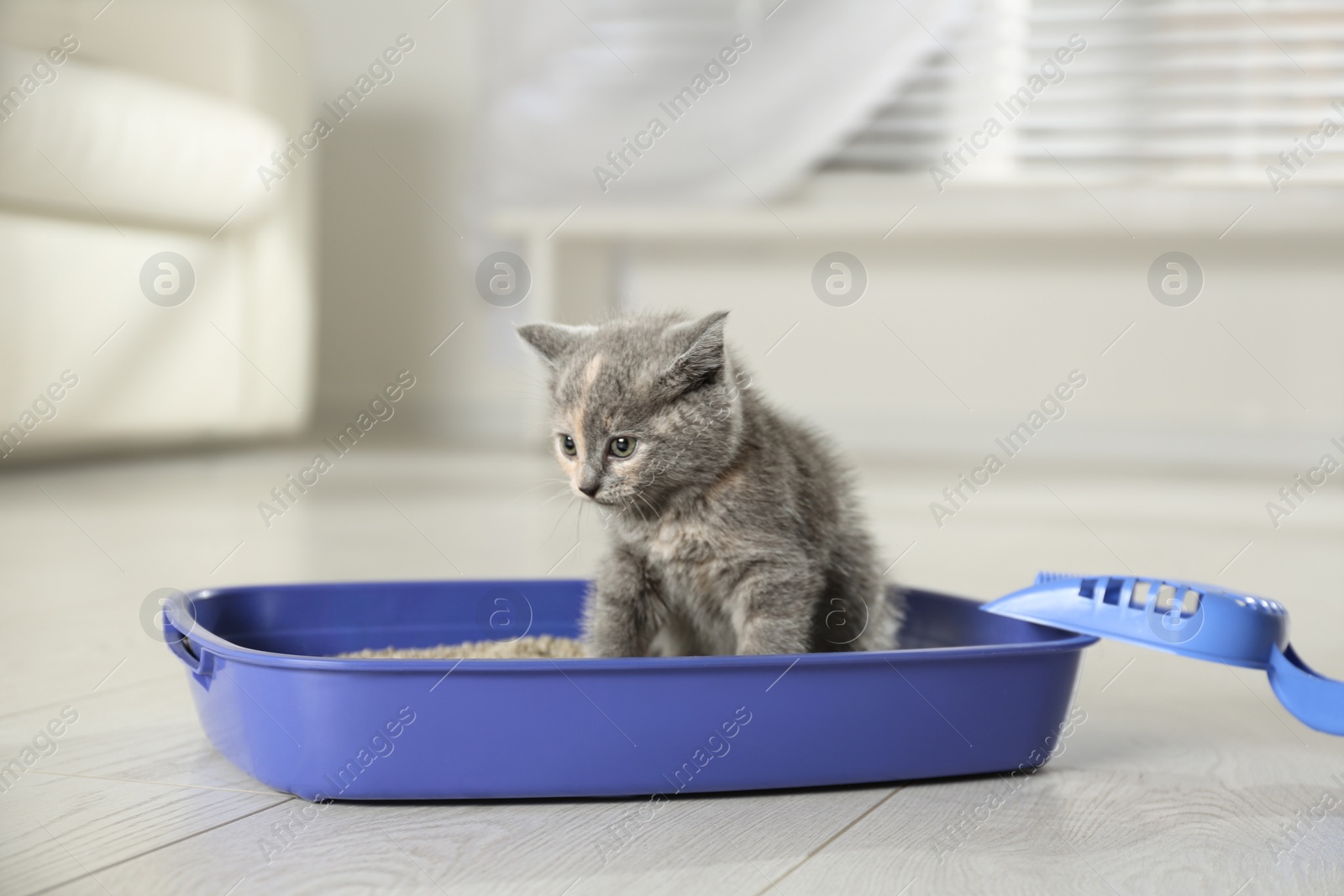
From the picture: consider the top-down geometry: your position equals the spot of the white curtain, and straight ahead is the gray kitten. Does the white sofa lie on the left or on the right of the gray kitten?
right

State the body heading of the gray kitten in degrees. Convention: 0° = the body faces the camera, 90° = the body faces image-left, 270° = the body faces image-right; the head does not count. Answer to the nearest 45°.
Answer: approximately 45°

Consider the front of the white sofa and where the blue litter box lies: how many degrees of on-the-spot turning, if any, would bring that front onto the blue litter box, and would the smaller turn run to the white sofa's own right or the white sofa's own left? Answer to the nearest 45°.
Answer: approximately 45° to the white sofa's own left

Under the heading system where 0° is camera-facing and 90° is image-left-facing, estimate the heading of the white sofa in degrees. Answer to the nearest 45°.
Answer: approximately 45°

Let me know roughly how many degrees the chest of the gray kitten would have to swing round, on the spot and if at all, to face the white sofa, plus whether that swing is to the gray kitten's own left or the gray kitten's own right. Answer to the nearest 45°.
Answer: approximately 90° to the gray kitten's own right

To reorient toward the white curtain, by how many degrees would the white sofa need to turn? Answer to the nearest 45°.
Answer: approximately 135° to its left

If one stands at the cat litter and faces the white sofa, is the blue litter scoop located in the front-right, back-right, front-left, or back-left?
back-right
